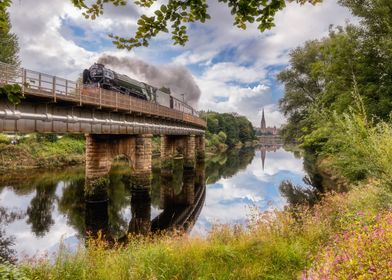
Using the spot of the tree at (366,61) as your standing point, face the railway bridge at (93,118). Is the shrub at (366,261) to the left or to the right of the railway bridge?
left

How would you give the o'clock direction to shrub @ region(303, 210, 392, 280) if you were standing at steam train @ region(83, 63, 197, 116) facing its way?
The shrub is roughly at 10 o'clock from the steam train.

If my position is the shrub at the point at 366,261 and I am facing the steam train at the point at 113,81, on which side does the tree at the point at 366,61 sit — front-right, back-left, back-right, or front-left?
front-right

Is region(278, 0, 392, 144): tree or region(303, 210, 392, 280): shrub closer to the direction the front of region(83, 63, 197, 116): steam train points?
the shrub

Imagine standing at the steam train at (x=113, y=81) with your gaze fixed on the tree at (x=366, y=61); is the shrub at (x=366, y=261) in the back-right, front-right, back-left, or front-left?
front-right

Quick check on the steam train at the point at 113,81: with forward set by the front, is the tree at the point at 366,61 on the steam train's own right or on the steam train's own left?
on the steam train's own left
